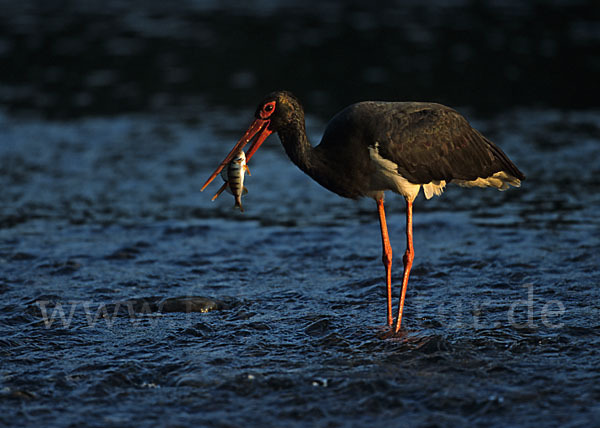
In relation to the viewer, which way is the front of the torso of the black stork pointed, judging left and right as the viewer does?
facing to the left of the viewer

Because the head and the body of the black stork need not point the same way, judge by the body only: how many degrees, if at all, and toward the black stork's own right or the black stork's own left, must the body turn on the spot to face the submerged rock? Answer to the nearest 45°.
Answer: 0° — it already faces it
